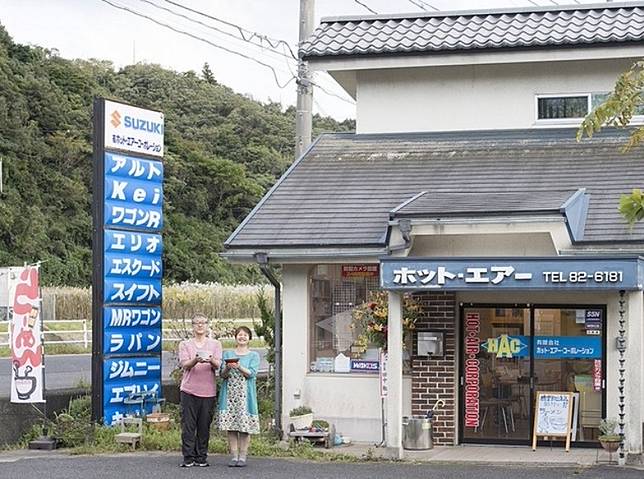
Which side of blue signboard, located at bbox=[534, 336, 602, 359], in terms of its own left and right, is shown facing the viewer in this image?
front

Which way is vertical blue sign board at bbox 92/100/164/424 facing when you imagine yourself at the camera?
facing the viewer and to the right of the viewer

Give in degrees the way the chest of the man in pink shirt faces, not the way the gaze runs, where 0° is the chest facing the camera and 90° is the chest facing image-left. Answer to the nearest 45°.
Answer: approximately 0°

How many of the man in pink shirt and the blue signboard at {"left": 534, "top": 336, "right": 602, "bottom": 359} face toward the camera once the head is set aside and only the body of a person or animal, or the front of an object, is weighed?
2

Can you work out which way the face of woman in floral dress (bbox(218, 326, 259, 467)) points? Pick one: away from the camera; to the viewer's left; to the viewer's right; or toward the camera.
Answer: toward the camera

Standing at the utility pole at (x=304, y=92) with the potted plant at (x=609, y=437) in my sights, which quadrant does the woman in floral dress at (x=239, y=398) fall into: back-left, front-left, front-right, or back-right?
front-right

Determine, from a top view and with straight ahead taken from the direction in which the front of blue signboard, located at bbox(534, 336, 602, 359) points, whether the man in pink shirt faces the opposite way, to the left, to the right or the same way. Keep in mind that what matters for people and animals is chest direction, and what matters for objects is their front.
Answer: the same way

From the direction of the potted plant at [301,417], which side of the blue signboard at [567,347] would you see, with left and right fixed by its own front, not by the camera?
right

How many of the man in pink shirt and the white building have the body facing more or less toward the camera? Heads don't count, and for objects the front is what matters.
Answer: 2

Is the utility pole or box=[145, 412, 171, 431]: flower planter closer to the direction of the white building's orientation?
the flower planter

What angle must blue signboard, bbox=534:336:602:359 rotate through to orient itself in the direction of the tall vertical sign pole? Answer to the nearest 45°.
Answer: approximately 90° to its right

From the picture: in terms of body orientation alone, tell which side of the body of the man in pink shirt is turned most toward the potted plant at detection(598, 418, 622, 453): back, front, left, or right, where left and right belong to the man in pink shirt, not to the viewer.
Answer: left

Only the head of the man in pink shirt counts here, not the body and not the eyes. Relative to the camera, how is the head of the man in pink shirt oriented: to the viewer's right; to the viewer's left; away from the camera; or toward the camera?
toward the camera

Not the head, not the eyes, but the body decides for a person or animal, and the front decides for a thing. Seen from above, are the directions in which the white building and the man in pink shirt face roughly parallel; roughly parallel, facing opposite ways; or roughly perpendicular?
roughly parallel

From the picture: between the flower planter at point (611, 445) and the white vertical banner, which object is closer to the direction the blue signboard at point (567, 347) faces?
the flower planter

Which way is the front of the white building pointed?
toward the camera
